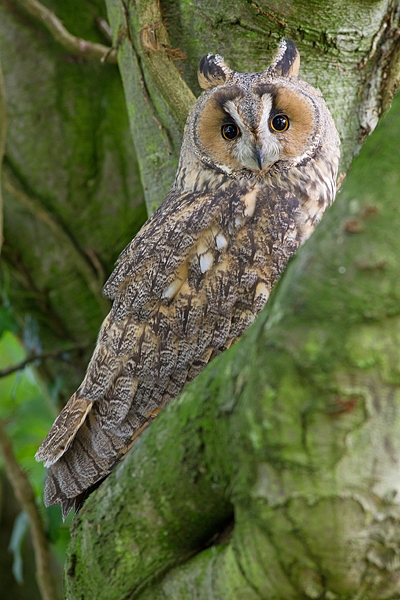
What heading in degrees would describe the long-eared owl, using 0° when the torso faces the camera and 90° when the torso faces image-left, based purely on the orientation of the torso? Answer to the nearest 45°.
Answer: approximately 225°

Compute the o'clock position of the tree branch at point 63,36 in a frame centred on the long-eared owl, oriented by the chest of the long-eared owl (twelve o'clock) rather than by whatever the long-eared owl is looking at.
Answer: The tree branch is roughly at 10 o'clock from the long-eared owl.
